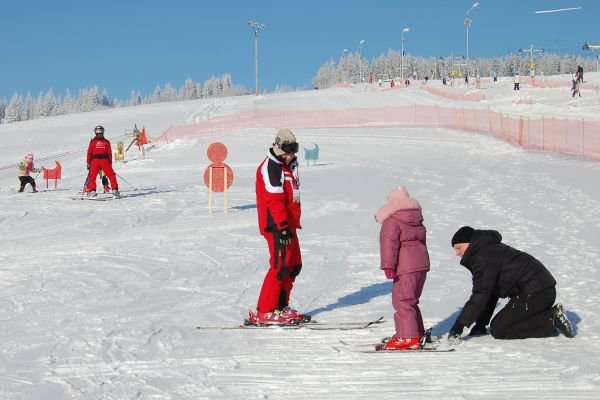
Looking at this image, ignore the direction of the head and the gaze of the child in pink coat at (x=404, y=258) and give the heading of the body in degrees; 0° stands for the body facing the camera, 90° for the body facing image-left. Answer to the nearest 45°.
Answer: approximately 135°

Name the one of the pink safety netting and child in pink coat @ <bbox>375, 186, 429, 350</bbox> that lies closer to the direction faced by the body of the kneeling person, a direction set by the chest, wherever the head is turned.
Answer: the child in pink coat

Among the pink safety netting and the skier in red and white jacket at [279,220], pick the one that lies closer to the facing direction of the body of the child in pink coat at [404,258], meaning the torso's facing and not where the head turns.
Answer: the skier in red and white jacket

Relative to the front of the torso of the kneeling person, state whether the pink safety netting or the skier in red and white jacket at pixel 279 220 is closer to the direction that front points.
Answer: the skier in red and white jacket

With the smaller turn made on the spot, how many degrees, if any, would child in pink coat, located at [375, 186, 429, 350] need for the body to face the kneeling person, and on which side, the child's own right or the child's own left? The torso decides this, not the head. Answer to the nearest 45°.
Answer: approximately 135° to the child's own right

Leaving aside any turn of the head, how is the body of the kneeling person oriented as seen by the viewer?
to the viewer's left

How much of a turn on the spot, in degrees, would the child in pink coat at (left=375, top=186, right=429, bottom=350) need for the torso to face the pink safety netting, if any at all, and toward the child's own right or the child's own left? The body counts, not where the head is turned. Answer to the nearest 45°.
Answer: approximately 45° to the child's own right

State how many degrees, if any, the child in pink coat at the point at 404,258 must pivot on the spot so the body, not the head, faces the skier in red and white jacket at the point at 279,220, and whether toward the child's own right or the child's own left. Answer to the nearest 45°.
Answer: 0° — they already face them

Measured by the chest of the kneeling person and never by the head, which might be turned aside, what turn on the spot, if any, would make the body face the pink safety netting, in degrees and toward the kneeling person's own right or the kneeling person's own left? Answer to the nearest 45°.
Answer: approximately 90° to the kneeling person's own right
